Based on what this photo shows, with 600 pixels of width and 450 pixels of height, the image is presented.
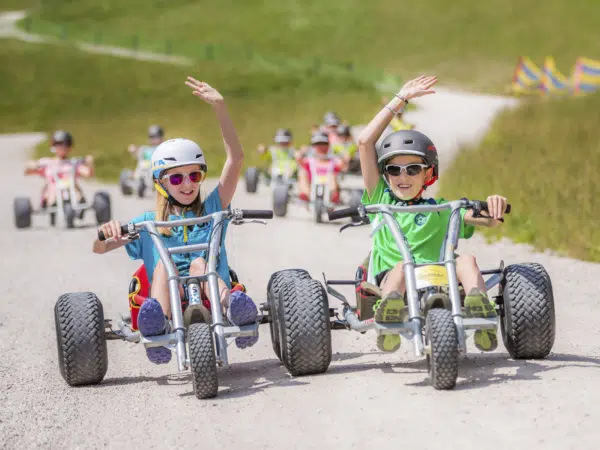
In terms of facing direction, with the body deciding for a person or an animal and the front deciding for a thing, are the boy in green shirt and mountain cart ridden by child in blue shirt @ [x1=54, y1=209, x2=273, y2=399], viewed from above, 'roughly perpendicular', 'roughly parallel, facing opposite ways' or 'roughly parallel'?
roughly parallel

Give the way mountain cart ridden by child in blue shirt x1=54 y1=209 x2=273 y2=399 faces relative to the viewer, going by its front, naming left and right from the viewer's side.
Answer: facing the viewer

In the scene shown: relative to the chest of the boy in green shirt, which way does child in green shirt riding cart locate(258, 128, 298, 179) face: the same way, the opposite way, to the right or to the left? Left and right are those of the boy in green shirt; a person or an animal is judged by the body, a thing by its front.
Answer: the same way

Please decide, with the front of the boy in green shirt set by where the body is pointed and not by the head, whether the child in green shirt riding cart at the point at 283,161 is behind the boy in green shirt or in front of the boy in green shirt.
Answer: behind

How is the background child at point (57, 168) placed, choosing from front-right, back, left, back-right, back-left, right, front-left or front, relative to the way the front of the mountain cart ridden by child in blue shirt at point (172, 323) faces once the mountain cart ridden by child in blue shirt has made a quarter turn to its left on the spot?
left

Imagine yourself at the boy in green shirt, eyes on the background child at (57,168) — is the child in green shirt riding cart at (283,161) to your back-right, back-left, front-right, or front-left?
front-right

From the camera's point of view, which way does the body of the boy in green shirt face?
toward the camera

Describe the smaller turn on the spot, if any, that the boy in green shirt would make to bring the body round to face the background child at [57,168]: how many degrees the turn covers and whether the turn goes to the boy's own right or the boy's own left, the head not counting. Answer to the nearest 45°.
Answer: approximately 135° to the boy's own right

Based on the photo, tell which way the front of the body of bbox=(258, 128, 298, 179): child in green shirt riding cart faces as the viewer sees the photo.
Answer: toward the camera

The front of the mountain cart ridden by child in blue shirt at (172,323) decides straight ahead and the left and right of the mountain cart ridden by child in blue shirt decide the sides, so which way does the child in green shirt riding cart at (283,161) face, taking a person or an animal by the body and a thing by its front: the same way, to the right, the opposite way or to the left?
the same way

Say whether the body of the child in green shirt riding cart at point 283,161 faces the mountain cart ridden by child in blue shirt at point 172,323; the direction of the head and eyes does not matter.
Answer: yes

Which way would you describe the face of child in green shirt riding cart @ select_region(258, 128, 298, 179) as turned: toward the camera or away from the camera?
toward the camera

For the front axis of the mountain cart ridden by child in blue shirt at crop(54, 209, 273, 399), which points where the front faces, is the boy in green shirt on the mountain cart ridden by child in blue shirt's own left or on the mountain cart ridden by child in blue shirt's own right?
on the mountain cart ridden by child in blue shirt's own left

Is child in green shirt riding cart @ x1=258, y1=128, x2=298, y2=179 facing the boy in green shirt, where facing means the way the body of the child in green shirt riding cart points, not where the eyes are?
yes

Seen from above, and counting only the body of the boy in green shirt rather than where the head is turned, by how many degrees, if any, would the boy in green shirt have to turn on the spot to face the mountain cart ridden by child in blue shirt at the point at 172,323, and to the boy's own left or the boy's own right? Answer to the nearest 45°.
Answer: approximately 90° to the boy's own right
